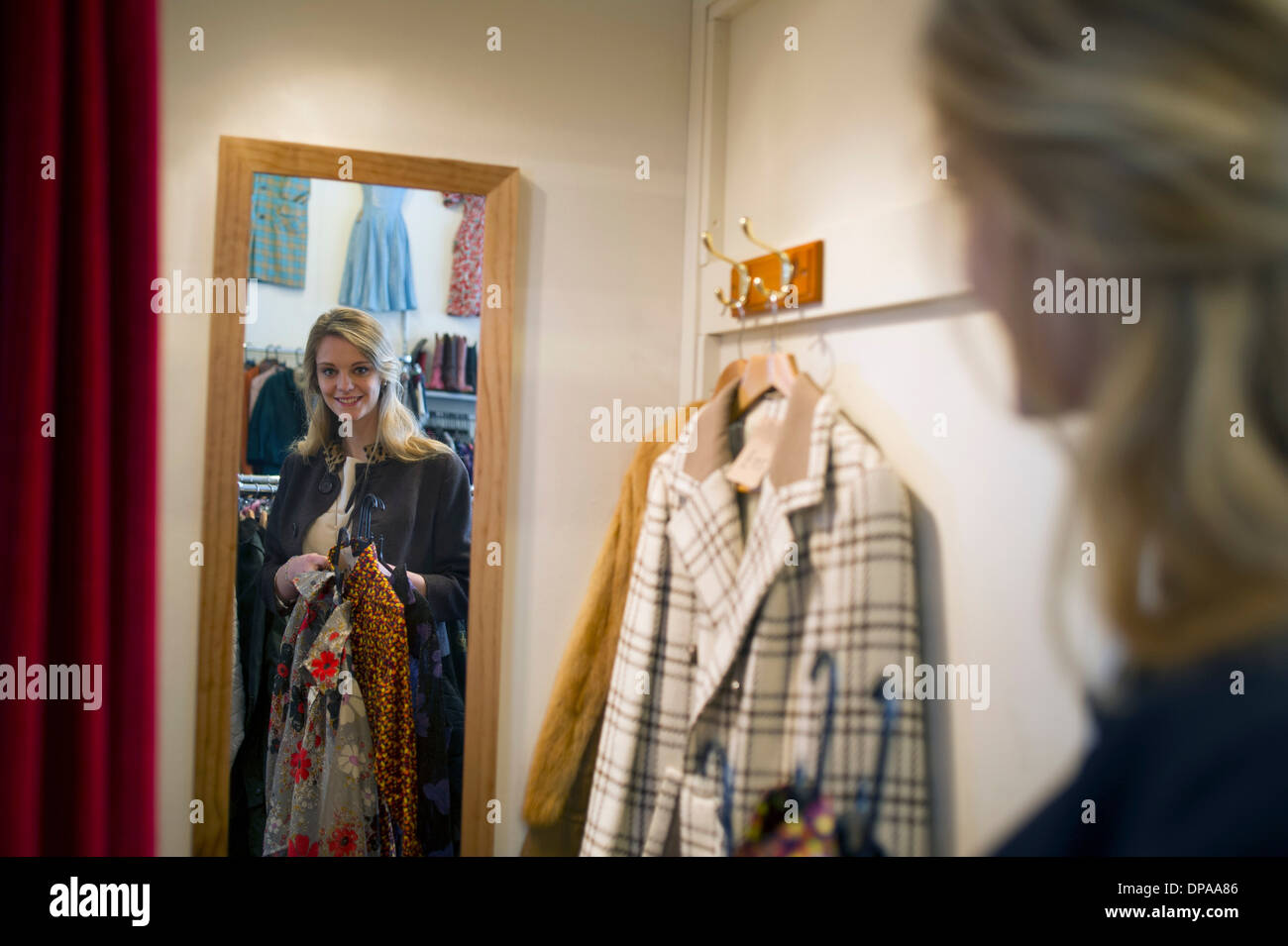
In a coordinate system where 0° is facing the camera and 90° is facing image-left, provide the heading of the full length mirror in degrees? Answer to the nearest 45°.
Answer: approximately 0°

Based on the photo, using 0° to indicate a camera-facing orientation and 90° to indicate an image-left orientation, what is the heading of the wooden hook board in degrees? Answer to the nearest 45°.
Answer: approximately 45°

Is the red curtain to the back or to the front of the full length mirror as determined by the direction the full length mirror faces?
to the front

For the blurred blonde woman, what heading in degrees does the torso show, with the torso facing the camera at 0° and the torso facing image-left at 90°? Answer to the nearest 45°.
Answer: approximately 135°

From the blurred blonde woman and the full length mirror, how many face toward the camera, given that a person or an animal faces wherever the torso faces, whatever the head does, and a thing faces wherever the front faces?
1

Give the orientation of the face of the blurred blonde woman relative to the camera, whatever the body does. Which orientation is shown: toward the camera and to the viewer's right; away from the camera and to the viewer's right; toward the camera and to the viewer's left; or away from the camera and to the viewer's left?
away from the camera and to the viewer's left

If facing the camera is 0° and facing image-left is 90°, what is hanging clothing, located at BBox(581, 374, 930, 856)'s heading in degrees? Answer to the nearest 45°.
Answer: approximately 45°

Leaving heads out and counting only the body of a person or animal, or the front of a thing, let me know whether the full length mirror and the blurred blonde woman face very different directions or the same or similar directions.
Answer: very different directions
